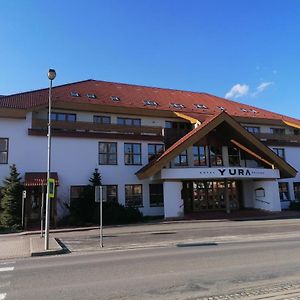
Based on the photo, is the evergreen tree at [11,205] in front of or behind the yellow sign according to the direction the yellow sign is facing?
behind

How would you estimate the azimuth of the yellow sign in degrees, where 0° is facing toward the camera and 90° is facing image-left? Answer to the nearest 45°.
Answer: approximately 0°
